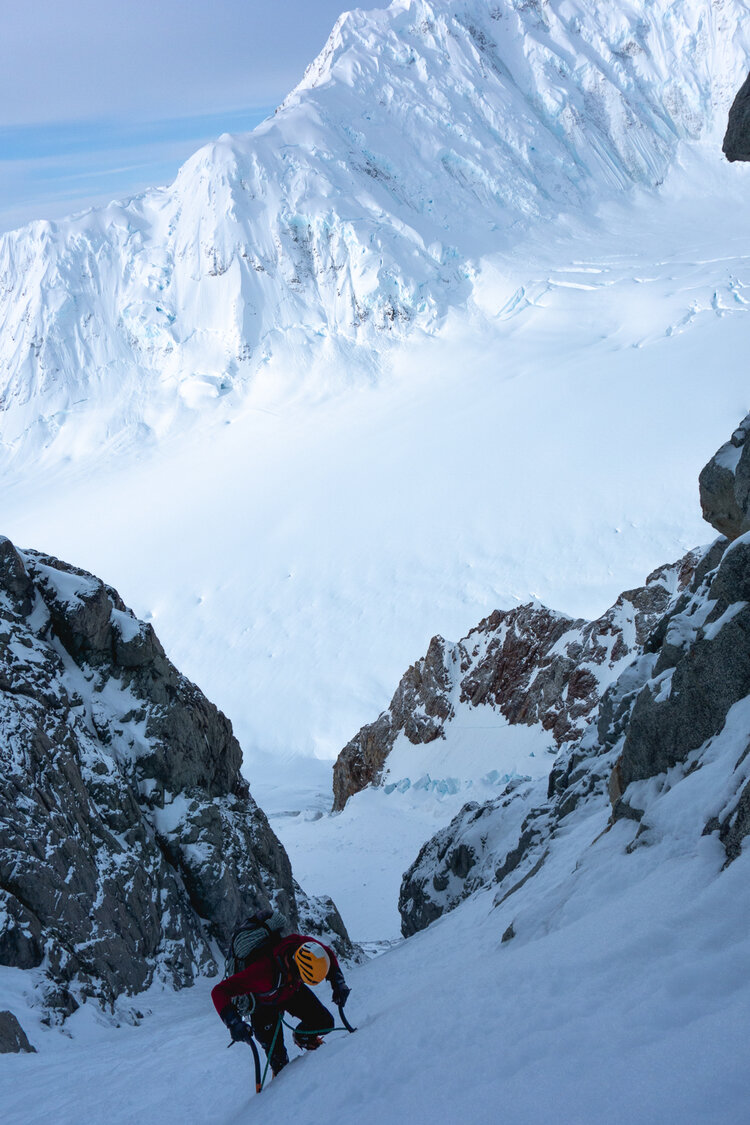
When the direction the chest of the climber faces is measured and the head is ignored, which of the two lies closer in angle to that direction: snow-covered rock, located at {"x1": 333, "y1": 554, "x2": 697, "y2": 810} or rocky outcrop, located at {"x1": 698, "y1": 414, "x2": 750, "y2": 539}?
the rocky outcrop

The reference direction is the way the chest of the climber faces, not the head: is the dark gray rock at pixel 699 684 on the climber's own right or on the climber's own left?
on the climber's own left

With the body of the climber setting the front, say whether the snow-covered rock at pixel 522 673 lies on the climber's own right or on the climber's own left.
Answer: on the climber's own left

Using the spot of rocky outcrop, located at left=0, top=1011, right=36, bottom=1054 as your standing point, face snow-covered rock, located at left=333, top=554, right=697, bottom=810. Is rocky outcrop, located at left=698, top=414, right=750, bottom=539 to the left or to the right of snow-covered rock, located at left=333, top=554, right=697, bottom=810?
right

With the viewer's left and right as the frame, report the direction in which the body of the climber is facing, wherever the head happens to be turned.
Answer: facing the viewer and to the right of the viewer

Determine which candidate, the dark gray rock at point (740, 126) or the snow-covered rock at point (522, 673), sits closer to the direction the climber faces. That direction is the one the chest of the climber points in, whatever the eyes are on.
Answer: the dark gray rock
